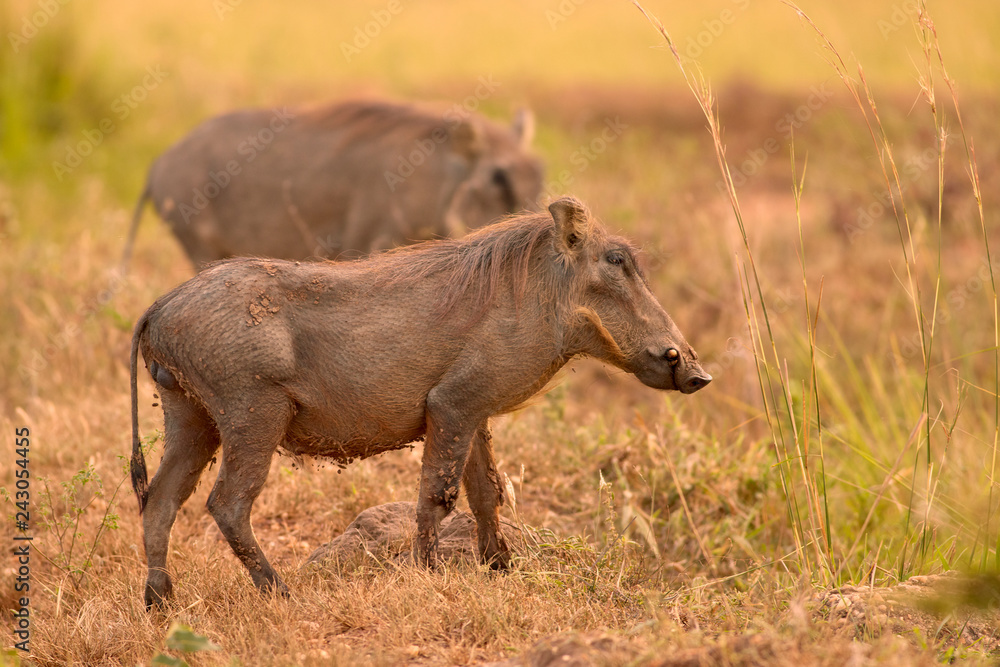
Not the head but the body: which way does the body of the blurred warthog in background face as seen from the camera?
to the viewer's right

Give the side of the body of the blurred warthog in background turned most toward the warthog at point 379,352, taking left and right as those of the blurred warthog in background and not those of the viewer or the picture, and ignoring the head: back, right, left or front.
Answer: right

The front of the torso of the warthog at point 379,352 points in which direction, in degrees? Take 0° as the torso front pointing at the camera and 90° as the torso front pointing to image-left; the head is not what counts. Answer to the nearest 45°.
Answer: approximately 270°

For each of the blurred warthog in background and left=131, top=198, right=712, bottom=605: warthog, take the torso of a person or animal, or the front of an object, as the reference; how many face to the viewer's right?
2

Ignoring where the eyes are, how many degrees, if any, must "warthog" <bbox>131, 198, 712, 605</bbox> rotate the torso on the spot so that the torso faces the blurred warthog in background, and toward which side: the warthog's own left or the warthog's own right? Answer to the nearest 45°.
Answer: approximately 90° to the warthog's own left
